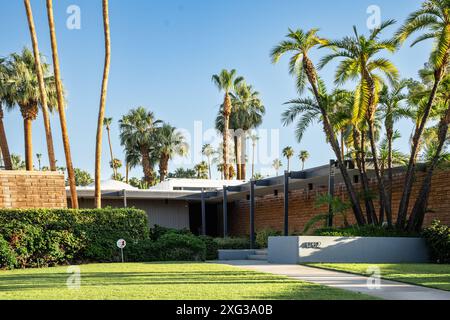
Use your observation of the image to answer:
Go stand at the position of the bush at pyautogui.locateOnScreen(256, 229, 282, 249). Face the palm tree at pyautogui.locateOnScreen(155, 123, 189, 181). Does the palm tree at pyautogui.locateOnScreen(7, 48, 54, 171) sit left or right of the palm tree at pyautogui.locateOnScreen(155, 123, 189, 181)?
left

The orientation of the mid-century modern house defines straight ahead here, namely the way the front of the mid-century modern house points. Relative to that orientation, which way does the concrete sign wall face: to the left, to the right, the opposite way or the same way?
the same way

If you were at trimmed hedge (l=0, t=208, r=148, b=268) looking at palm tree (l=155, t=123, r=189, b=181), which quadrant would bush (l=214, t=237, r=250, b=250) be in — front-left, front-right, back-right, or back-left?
front-right

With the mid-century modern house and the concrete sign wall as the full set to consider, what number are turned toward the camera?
2

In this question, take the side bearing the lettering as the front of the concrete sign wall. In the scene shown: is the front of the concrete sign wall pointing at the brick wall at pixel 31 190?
no

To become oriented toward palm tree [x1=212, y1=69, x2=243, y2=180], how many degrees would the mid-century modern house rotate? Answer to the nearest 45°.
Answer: approximately 180°

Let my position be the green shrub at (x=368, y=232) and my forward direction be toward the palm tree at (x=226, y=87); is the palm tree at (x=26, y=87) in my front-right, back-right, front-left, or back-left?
front-left

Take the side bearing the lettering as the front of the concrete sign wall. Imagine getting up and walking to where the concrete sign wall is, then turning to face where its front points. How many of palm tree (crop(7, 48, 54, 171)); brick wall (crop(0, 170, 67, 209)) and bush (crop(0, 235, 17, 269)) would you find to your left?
0

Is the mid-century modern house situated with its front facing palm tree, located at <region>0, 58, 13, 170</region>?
no

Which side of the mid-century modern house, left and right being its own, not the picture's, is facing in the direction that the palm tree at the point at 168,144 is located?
back

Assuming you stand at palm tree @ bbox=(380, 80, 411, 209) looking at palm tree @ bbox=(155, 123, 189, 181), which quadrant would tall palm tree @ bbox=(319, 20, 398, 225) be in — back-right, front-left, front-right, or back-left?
back-left

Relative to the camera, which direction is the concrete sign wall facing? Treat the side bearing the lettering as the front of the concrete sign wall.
toward the camera
